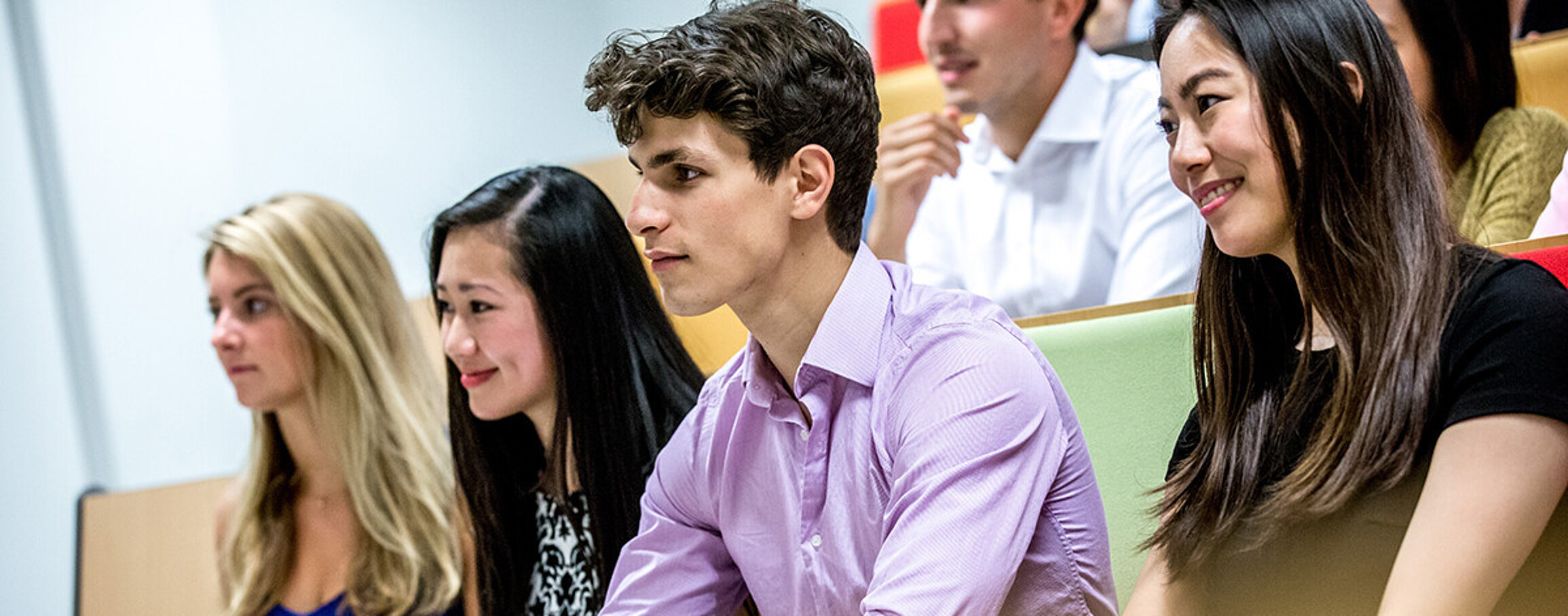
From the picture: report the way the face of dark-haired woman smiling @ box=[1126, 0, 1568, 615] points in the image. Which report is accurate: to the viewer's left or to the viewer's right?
to the viewer's left

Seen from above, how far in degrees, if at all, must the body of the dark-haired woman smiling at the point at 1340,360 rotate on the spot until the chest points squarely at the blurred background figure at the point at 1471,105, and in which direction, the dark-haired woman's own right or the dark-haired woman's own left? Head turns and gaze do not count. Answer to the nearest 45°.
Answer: approximately 135° to the dark-haired woman's own right

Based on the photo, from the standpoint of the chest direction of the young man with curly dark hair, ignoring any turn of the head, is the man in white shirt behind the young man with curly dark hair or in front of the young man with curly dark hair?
behind

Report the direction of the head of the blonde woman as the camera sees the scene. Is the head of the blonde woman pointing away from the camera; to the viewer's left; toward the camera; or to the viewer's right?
to the viewer's left

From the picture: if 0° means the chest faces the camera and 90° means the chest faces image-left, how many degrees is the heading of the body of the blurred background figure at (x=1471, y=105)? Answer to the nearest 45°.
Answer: approximately 45°
